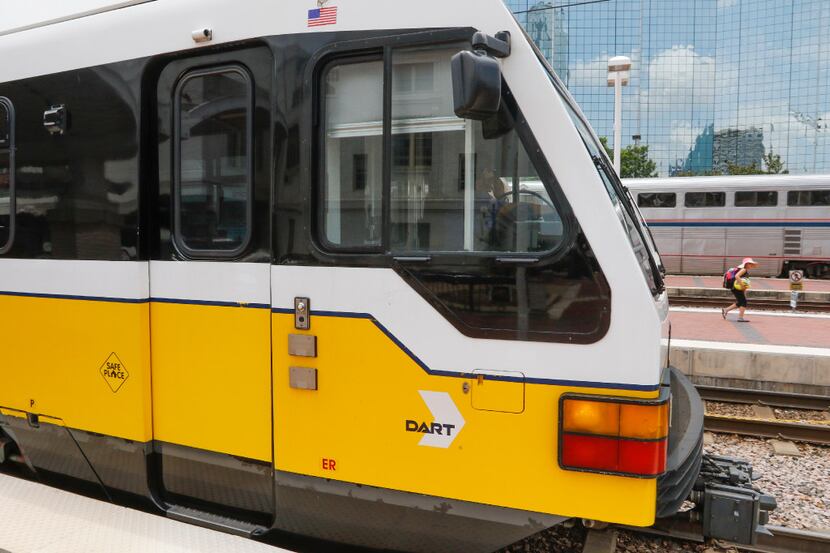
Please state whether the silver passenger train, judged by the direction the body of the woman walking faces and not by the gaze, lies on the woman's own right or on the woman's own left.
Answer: on the woman's own left

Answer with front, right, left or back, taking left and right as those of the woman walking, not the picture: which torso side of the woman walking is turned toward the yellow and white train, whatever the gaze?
right

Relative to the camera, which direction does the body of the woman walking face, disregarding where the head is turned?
to the viewer's right

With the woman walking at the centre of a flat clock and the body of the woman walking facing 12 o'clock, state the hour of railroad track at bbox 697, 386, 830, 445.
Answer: The railroad track is roughly at 3 o'clock from the woman walking.

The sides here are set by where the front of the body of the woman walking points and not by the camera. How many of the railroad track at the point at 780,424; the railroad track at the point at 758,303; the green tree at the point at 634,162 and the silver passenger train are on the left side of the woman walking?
3

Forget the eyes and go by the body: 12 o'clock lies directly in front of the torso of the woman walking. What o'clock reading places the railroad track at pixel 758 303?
The railroad track is roughly at 9 o'clock from the woman walking.
